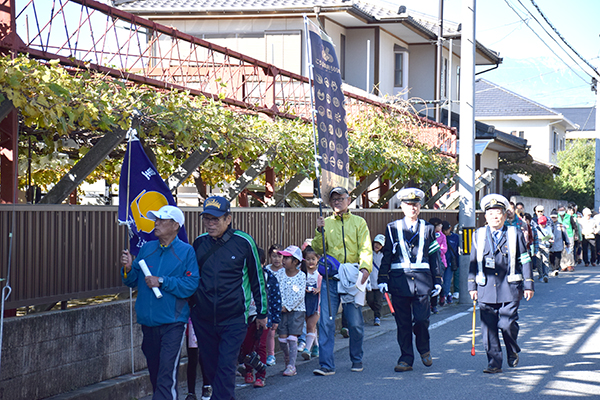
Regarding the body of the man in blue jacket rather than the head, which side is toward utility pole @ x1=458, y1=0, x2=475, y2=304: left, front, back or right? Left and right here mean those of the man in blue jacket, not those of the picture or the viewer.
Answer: back

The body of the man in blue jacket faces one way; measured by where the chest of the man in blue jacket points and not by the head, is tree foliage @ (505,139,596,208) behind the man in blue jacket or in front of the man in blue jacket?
behind

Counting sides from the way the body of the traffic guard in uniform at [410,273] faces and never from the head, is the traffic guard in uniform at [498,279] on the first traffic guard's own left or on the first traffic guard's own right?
on the first traffic guard's own left

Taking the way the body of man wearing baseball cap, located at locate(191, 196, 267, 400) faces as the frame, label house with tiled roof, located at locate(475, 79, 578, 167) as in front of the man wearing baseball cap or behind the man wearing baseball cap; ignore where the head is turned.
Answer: behind

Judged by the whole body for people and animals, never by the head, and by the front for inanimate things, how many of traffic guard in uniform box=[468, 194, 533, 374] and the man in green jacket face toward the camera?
2

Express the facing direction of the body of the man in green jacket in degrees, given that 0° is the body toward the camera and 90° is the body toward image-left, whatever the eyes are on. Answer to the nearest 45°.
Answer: approximately 0°

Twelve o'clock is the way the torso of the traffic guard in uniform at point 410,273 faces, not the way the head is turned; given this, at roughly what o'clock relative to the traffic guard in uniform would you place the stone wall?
The stone wall is roughly at 2 o'clock from the traffic guard in uniform.

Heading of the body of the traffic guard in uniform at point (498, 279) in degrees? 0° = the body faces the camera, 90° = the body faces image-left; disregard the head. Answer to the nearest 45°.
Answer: approximately 0°

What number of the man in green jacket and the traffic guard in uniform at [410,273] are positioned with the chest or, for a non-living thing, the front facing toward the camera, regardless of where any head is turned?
2
